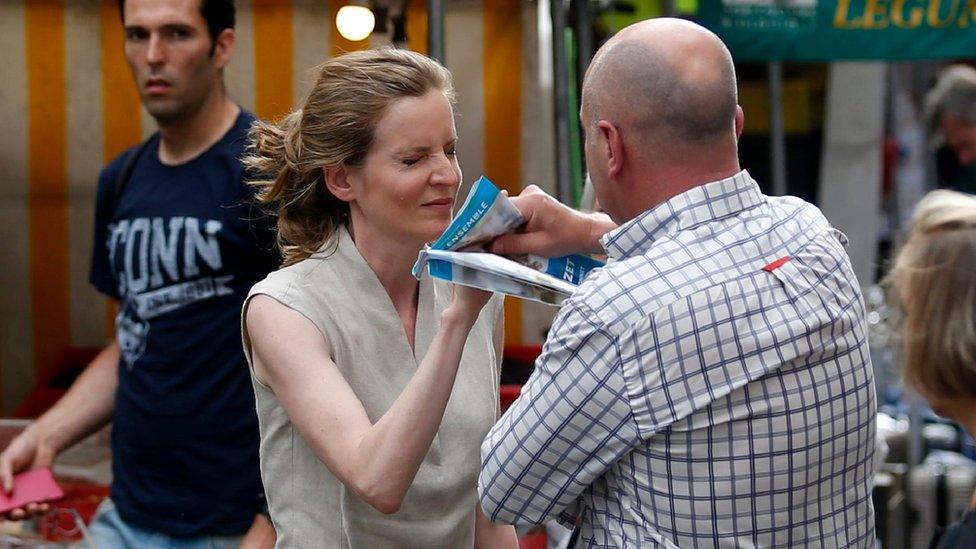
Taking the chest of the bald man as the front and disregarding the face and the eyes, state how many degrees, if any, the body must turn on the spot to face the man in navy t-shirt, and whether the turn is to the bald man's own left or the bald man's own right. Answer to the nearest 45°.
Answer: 0° — they already face them

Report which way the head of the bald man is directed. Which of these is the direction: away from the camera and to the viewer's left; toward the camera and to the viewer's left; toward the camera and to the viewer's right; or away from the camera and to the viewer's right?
away from the camera and to the viewer's left

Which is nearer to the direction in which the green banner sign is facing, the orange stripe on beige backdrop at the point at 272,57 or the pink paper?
the pink paper

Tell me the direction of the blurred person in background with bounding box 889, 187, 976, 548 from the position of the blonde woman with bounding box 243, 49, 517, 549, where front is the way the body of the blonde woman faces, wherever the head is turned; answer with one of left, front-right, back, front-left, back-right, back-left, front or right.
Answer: front-left

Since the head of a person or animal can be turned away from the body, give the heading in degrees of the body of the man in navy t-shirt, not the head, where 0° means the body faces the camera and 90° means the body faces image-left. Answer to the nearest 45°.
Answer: approximately 45°

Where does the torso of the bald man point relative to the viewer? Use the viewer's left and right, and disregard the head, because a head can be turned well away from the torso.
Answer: facing away from the viewer and to the left of the viewer

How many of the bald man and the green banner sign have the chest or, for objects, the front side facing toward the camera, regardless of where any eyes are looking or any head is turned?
1

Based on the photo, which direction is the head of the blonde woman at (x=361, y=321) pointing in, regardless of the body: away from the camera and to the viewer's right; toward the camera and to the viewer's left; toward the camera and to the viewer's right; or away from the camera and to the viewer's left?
toward the camera and to the viewer's right

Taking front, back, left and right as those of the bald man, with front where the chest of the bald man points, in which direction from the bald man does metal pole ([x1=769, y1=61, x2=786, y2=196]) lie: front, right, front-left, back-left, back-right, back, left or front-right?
front-right

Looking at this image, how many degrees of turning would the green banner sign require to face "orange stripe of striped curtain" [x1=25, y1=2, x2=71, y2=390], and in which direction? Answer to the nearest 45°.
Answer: approximately 90° to its right

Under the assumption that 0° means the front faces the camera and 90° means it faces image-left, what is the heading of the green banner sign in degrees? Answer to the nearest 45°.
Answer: approximately 0°
